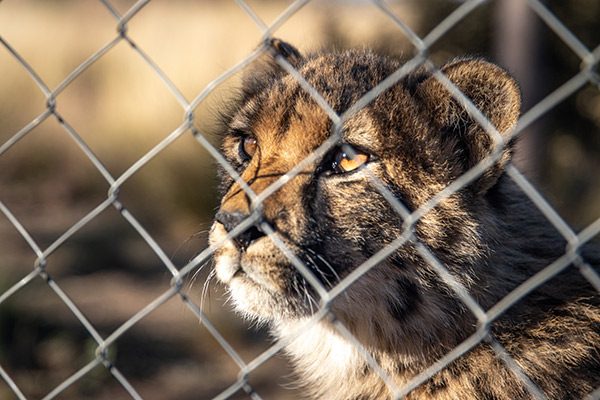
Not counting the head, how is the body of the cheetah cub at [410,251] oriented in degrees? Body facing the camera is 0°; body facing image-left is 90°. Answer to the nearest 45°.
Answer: approximately 45°
